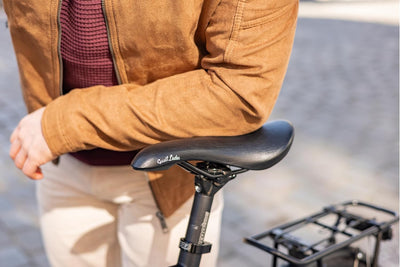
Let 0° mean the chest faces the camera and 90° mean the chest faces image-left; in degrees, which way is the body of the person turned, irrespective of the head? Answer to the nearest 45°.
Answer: approximately 45°
